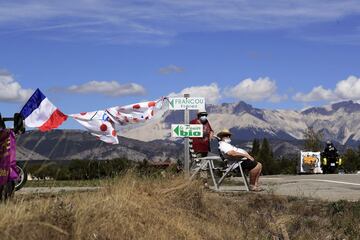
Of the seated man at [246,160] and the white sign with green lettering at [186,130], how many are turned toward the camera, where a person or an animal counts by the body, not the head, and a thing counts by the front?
1

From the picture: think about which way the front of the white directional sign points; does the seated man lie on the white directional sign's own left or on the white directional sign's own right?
on the white directional sign's own left

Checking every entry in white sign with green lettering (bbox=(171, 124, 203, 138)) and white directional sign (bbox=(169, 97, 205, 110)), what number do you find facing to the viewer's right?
0

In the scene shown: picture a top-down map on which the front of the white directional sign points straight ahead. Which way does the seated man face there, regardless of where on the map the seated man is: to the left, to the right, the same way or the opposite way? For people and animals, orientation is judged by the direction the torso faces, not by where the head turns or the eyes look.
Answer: to the left

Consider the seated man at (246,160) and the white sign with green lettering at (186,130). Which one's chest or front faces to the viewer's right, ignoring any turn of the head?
the seated man

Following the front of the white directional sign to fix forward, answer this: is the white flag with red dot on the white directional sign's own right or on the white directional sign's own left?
on the white directional sign's own right

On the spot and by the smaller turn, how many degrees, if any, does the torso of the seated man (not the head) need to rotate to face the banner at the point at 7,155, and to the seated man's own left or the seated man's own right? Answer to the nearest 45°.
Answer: approximately 135° to the seated man's own right

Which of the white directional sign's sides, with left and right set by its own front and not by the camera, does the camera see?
front

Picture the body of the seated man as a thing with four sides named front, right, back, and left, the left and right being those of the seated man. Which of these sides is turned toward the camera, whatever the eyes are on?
right

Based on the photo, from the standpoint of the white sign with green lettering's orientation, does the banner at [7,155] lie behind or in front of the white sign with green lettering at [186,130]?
in front

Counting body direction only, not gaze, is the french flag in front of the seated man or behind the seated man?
behind
